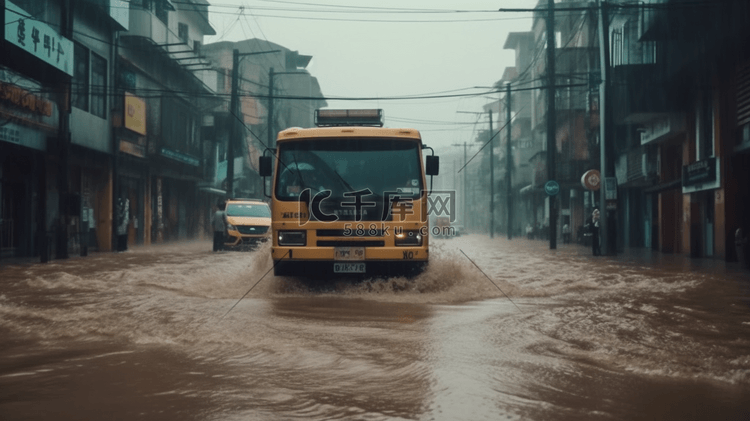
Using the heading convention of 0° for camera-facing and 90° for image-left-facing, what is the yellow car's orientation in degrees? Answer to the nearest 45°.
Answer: approximately 0°

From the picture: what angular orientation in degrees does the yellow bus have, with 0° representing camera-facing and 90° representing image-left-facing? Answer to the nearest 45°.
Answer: approximately 0°

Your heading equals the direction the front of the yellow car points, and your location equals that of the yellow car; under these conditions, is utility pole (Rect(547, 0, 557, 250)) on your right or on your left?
on your left

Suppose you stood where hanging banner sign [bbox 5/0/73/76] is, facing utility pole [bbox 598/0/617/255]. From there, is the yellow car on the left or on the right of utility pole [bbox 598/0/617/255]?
left

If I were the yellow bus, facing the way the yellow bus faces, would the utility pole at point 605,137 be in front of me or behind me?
behind

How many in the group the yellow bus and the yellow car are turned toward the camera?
2

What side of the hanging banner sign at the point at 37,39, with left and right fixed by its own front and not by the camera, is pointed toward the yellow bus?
front

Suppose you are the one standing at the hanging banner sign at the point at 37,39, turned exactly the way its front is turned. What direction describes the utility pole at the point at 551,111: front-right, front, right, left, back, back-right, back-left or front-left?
front-left

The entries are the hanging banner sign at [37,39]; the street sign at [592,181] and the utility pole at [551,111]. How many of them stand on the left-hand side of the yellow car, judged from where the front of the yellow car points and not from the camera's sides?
2

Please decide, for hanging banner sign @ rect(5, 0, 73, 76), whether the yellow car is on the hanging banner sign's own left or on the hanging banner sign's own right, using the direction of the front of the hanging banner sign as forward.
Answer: on the hanging banner sign's own left

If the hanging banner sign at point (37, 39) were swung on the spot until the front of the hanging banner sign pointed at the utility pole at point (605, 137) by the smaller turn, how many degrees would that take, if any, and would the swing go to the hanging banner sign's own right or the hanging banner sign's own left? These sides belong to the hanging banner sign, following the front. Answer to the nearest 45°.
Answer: approximately 45° to the hanging banner sign's own left

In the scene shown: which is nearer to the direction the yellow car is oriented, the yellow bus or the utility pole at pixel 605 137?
the yellow bus

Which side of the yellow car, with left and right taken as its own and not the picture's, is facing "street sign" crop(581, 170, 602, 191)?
left

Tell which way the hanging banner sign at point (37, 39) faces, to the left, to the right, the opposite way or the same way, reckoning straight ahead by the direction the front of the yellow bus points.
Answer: to the left
